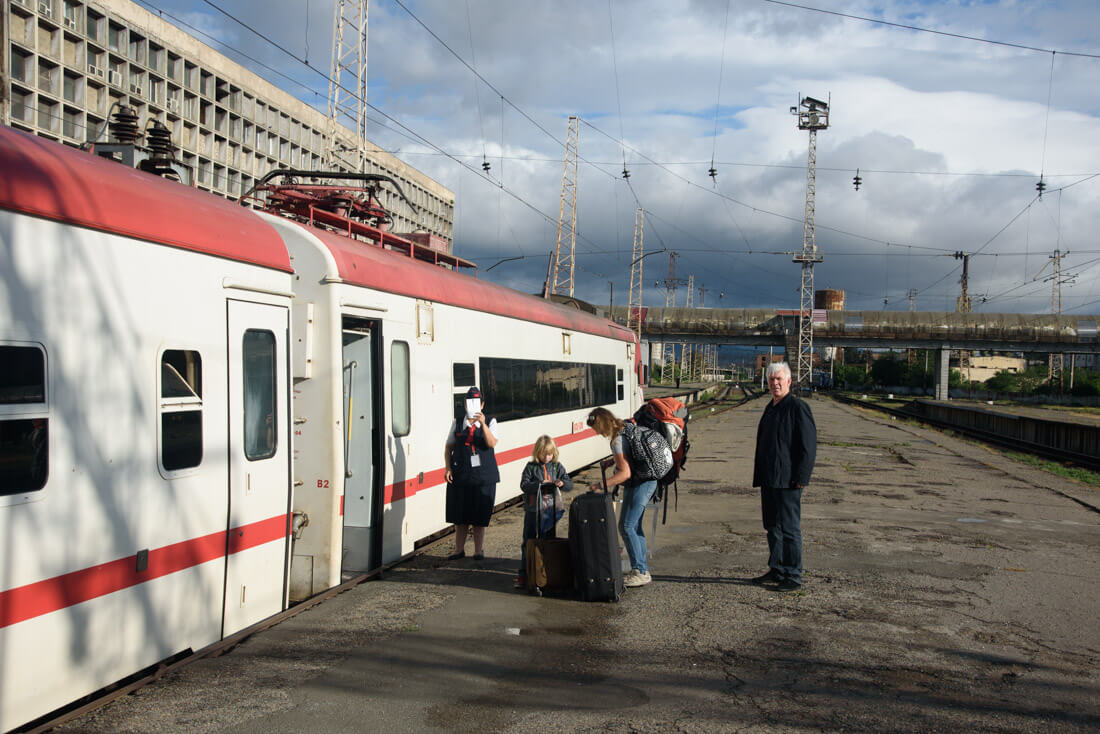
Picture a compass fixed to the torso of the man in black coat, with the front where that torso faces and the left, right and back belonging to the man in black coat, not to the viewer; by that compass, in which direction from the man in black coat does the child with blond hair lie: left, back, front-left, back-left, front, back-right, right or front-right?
front-right

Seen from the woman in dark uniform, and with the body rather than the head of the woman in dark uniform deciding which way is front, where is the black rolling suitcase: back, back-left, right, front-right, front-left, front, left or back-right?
front-left

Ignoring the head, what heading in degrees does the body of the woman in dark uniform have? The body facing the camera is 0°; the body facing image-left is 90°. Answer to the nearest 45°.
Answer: approximately 0°

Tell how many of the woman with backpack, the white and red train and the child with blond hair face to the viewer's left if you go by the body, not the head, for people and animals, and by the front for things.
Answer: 1

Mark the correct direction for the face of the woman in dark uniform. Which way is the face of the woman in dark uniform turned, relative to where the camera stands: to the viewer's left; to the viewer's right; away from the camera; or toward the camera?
toward the camera

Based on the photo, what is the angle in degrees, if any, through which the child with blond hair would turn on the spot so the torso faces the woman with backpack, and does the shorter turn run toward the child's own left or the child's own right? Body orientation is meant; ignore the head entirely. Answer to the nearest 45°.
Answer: approximately 45° to the child's own left

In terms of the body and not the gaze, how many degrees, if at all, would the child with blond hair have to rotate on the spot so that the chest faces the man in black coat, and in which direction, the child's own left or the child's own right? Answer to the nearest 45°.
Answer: approximately 90° to the child's own left

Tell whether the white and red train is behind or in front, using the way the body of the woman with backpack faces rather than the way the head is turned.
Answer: in front

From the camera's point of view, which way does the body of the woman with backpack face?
to the viewer's left

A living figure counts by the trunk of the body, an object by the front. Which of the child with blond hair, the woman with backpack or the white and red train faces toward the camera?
the child with blond hair

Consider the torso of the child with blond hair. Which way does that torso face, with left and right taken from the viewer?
facing the viewer

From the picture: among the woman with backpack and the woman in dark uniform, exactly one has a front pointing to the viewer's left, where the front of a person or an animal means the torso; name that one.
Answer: the woman with backpack

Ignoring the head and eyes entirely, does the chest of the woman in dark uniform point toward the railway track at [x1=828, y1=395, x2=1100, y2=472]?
no

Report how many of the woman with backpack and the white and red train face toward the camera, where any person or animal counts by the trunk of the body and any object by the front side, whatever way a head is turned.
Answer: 0

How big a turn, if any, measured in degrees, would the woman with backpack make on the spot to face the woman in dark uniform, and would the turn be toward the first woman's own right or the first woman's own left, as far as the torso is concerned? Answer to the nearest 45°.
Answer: approximately 45° to the first woman's own right

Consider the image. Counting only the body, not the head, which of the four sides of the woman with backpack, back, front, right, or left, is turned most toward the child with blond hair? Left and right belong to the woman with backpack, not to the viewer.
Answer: front
